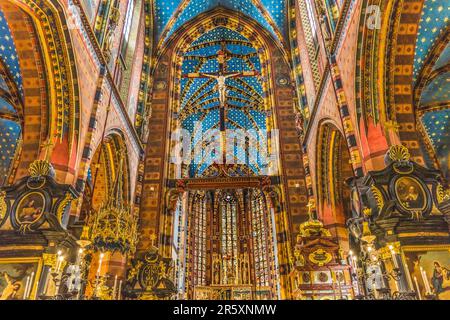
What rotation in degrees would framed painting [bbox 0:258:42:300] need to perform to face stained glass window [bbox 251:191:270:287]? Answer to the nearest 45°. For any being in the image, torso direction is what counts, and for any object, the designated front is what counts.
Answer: approximately 135° to its left

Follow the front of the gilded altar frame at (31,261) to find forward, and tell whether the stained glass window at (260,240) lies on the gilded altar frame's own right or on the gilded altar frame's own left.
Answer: on the gilded altar frame's own left

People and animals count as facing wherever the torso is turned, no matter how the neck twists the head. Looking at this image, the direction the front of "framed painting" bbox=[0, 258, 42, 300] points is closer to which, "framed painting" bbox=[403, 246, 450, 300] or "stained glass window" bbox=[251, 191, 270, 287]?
the framed painting

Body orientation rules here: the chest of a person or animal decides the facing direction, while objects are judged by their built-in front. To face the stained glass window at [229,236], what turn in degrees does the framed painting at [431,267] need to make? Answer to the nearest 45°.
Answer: approximately 135° to its right
